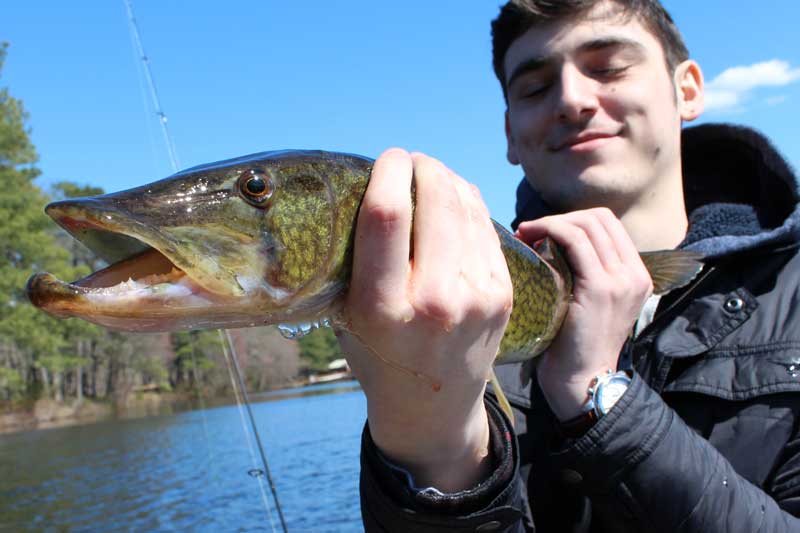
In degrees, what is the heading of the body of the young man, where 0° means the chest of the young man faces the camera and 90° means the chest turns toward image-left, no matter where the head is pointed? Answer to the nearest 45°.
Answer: approximately 45°

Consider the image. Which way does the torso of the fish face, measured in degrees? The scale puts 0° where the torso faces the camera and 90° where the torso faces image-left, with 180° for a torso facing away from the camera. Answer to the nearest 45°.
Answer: approximately 45°
